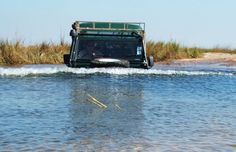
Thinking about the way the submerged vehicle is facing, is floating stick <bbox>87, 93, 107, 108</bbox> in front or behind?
in front

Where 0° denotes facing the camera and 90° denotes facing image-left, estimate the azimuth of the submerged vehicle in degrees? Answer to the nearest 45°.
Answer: approximately 0°
